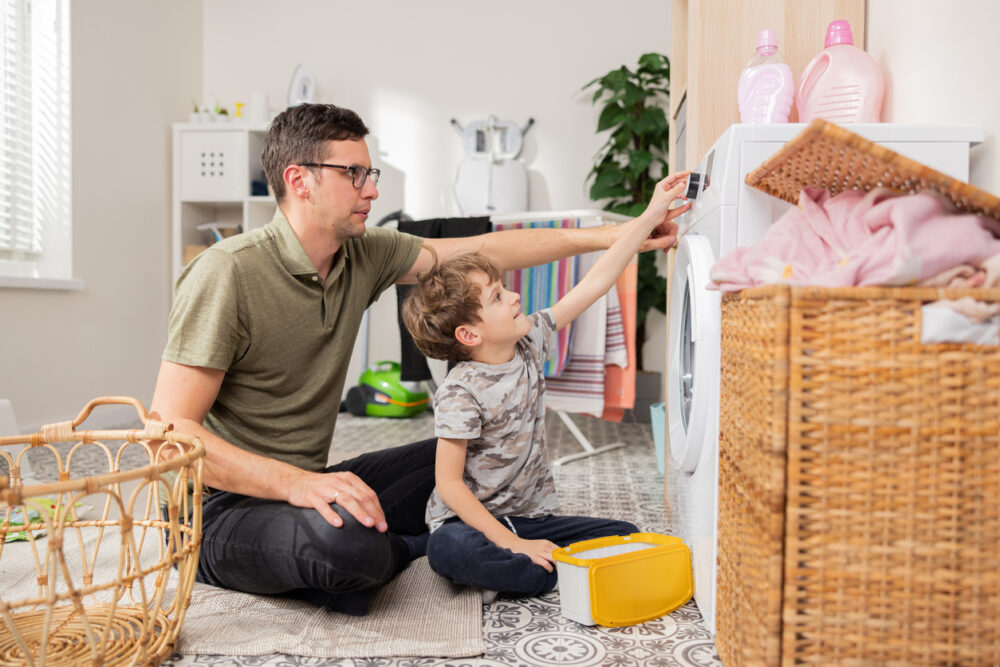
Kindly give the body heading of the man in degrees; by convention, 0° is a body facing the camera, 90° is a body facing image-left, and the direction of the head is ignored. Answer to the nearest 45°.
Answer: approximately 315°

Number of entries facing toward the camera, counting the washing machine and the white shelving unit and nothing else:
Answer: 1

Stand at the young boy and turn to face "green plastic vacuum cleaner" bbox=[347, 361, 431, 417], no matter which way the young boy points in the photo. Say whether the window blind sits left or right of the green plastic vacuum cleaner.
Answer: left

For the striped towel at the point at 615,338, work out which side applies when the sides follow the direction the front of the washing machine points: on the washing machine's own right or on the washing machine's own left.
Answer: on the washing machine's own right

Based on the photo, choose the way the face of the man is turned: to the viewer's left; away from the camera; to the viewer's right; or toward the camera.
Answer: to the viewer's right

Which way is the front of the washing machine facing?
to the viewer's left

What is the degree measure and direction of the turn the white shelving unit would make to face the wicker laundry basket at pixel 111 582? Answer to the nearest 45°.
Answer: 0° — it already faces it

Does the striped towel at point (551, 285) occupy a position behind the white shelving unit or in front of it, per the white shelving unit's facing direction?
in front

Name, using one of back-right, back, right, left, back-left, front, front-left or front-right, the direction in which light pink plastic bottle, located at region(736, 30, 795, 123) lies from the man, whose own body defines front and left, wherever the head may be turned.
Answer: front-left

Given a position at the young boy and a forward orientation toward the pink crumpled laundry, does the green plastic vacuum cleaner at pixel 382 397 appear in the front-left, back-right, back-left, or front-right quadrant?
back-left

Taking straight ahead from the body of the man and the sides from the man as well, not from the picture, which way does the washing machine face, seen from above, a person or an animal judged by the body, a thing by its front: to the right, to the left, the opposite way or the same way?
the opposite way

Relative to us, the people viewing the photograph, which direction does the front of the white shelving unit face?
facing the viewer

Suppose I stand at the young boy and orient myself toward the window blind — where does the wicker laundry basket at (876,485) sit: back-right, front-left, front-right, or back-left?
back-left

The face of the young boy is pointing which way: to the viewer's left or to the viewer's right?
to the viewer's right
